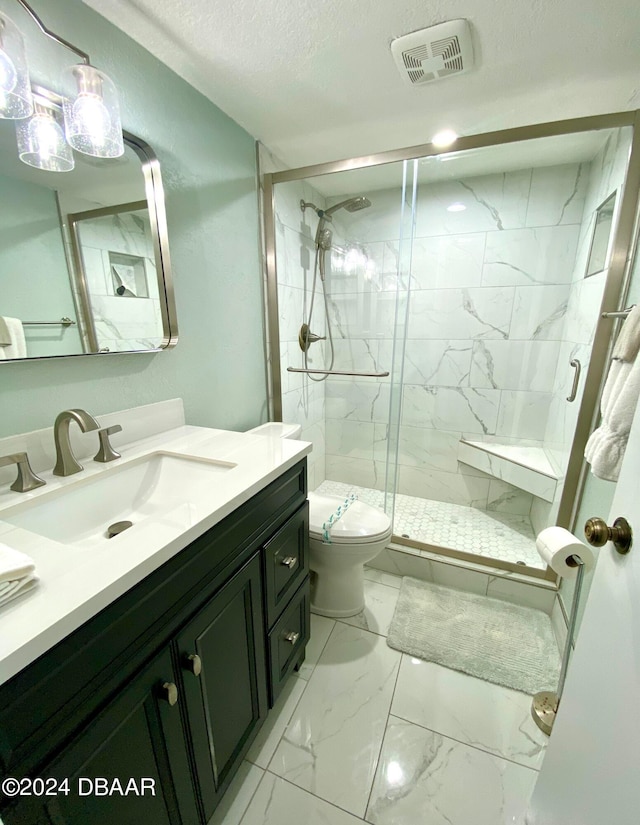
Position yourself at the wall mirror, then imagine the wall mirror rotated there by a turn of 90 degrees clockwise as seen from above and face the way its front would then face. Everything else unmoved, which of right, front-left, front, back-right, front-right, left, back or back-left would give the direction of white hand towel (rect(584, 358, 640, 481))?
left

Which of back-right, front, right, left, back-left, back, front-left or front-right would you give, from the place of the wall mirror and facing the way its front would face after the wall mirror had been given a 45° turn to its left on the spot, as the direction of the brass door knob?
front-right

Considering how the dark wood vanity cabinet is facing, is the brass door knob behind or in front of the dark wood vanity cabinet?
in front

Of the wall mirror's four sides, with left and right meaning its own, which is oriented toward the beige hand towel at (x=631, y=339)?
front

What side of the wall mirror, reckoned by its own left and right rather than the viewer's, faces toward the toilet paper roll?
front

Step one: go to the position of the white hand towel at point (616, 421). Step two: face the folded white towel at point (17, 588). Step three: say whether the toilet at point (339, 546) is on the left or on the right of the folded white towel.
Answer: right

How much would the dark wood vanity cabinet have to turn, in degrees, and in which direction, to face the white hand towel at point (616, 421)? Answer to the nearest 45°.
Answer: approximately 45° to its left

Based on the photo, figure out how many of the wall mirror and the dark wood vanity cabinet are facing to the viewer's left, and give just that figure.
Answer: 0

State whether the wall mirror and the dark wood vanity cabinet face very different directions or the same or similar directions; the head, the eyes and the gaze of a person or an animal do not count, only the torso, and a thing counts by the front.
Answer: same or similar directions

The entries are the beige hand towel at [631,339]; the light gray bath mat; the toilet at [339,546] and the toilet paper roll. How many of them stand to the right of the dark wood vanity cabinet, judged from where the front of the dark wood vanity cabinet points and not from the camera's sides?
0

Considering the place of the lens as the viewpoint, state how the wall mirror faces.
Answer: facing the viewer and to the right of the viewer

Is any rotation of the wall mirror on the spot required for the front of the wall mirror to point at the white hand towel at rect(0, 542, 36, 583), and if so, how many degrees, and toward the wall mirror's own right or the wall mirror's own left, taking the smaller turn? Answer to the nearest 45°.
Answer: approximately 45° to the wall mirror's own right

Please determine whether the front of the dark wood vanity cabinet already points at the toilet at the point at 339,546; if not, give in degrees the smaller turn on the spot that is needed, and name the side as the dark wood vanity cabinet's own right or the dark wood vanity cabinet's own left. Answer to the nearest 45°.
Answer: approximately 90° to the dark wood vanity cabinet's own left
